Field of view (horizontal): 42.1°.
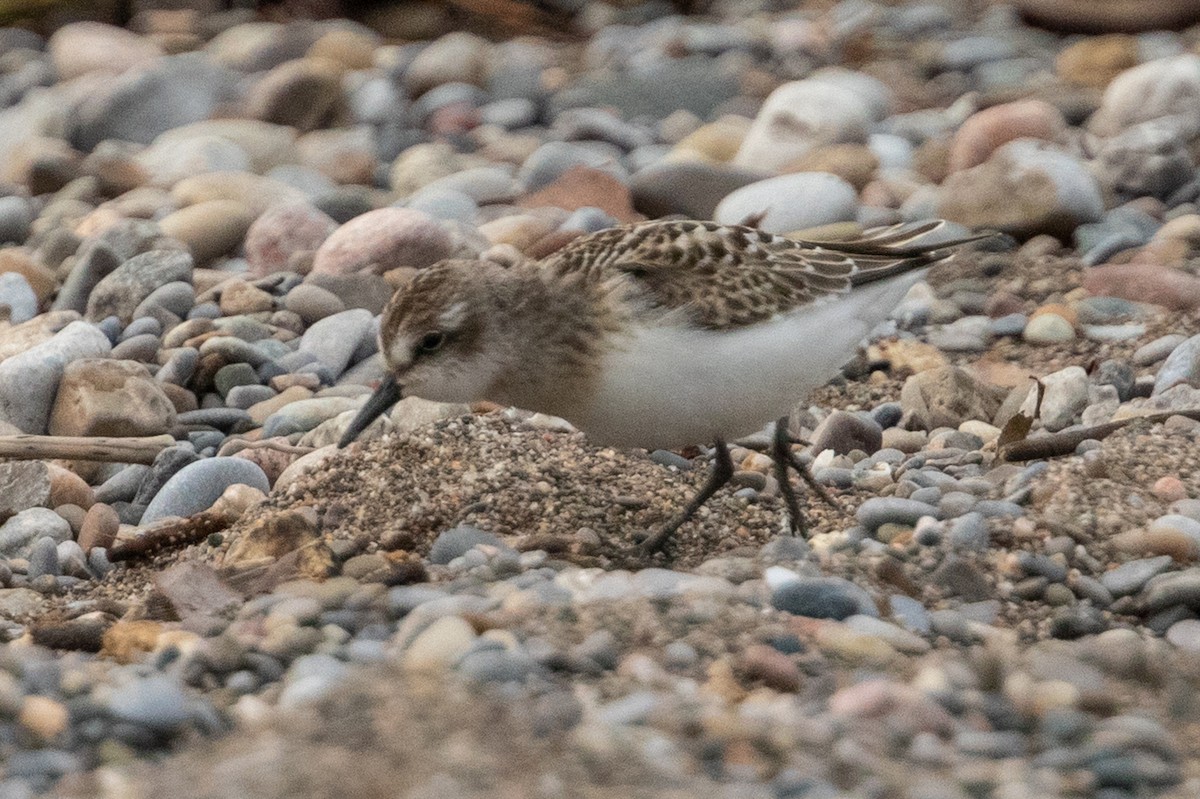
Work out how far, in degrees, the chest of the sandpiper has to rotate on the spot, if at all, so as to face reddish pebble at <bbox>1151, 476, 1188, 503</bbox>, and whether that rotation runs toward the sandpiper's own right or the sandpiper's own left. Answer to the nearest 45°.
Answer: approximately 180°

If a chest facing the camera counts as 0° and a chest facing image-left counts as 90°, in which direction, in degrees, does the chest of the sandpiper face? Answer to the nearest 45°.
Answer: approximately 90°

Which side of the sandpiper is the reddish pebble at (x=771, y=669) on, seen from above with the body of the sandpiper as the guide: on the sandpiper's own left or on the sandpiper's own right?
on the sandpiper's own left

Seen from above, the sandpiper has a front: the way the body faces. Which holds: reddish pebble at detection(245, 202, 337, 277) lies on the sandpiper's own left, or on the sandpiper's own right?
on the sandpiper's own right

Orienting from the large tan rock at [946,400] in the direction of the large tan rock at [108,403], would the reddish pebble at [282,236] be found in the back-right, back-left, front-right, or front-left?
front-right

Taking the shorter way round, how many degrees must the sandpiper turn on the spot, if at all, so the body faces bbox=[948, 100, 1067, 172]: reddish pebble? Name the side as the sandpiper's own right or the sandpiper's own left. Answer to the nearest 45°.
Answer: approximately 135° to the sandpiper's own right

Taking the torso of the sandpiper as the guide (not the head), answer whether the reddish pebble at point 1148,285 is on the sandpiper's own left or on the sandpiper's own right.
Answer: on the sandpiper's own right

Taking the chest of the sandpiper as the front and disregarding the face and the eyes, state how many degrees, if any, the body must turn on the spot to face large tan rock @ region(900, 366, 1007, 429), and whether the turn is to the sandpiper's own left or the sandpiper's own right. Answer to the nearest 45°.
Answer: approximately 135° to the sandpiper's own right

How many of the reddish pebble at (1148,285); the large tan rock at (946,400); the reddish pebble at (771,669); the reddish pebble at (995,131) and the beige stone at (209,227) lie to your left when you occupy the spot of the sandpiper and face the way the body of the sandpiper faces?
1

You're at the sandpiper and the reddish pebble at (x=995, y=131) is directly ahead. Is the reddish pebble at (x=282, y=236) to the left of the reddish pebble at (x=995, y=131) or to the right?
left

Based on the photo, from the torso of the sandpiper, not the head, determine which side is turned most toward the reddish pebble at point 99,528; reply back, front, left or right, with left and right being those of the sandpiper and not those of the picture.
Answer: front

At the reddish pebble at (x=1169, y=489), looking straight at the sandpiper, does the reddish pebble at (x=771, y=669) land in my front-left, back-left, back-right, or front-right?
front-left

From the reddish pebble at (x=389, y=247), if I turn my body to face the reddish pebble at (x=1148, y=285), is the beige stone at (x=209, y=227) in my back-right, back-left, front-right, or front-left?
back-left

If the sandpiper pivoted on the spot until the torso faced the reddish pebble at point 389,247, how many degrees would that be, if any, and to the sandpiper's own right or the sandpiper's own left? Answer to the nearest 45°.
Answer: approximately 90° to the sandpiper's own right

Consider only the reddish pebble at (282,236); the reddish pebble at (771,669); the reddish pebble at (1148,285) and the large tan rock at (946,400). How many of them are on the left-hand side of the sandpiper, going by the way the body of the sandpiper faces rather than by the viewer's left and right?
1

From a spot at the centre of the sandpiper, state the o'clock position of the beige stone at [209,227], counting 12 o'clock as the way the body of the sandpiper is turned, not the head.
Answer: The beige stone is roughly at 2 o'clock from the sandpiper.
